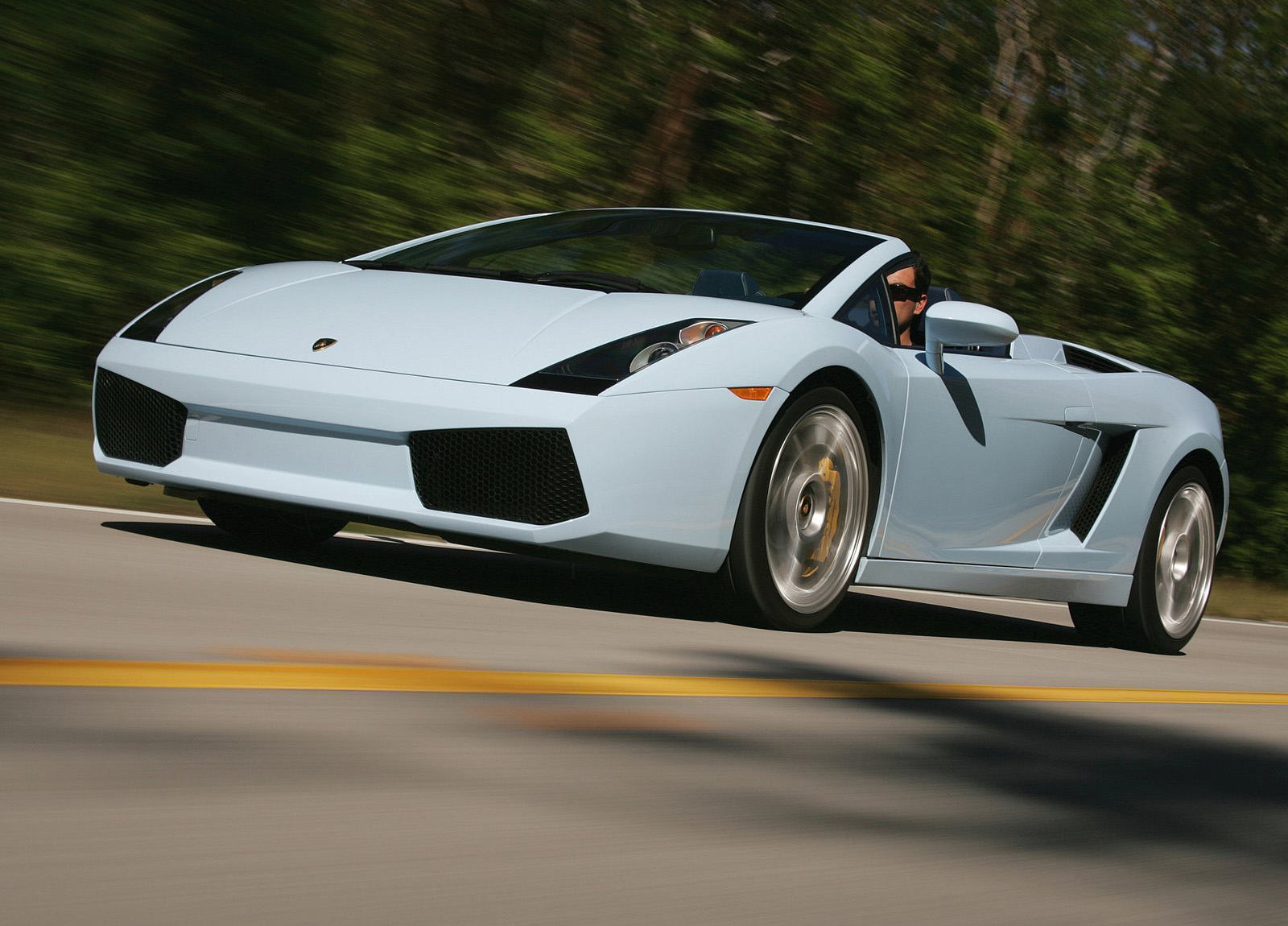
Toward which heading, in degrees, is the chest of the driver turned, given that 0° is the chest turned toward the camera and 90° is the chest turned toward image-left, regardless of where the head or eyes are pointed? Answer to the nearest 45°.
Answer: approximately 45°

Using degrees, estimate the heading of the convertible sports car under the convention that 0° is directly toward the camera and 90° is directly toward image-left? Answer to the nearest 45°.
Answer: approximately 45°
